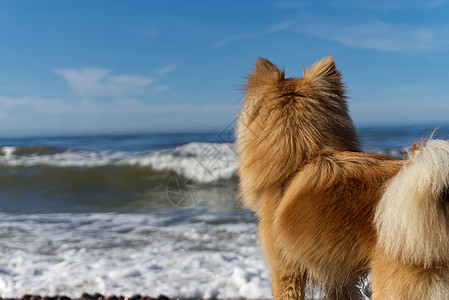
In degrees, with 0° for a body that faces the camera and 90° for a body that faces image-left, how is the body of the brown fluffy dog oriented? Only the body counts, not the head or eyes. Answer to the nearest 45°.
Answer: approximately 135°
